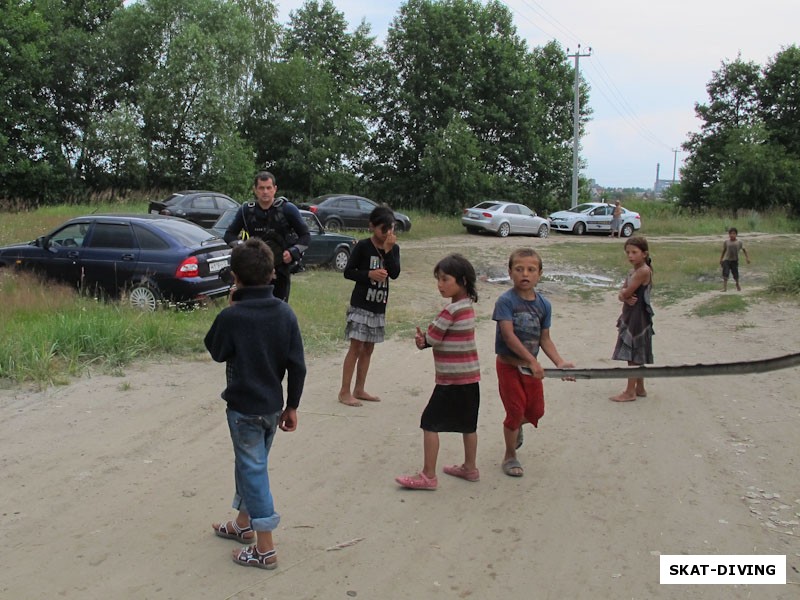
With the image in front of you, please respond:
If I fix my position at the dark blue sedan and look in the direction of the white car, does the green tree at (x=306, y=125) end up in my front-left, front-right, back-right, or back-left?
front-left

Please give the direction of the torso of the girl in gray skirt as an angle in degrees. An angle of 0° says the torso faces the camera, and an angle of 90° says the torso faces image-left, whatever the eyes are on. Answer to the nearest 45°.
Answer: approximately 315°

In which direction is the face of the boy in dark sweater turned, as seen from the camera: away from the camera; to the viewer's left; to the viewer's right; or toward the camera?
away from the camera

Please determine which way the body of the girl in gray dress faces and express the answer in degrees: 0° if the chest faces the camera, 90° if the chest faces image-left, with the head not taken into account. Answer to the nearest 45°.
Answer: approximately 90°

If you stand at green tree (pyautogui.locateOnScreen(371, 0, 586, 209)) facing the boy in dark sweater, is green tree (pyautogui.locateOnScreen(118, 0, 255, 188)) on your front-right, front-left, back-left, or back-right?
front-right

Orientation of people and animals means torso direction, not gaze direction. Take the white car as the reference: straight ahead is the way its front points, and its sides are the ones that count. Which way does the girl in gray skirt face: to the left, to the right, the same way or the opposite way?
to the left

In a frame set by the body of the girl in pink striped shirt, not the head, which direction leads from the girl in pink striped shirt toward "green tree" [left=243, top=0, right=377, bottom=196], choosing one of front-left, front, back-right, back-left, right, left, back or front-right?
right

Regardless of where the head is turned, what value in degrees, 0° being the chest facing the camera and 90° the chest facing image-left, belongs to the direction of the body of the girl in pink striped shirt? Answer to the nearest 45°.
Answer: approximately 90°

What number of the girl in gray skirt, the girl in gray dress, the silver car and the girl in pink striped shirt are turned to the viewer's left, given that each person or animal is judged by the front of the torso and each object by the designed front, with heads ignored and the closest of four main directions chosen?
2

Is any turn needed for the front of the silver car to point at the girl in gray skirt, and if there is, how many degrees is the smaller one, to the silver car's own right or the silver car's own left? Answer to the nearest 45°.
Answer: approximately 135° to the silver car's own right

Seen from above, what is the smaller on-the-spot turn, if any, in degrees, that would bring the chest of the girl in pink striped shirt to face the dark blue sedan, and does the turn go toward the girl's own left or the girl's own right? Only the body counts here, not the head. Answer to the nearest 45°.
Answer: approximately 45° to the girl's own right

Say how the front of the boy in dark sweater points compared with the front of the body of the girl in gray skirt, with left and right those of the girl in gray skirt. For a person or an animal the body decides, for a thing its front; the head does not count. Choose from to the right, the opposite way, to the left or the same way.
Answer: the opposite way

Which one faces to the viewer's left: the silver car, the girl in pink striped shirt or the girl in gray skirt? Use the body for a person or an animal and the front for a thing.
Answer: the girl in pink striped shirt

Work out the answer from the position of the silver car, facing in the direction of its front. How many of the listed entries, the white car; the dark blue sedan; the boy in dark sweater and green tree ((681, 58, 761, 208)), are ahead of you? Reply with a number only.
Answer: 2
